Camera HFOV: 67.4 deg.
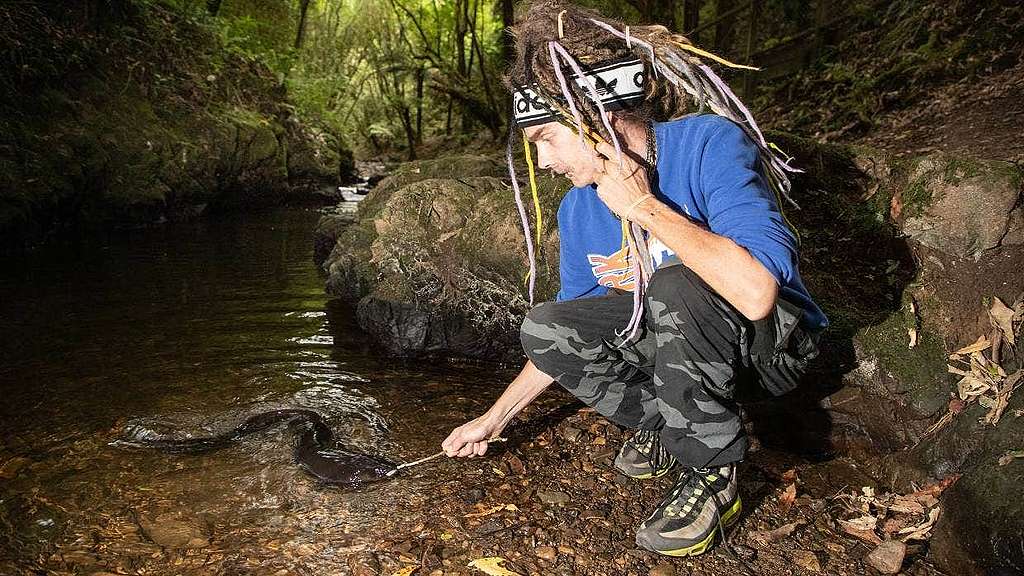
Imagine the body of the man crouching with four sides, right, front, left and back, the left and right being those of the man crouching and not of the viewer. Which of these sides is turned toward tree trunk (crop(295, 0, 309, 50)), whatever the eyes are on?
right

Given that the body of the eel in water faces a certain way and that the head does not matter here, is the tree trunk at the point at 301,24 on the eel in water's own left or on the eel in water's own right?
on the eel in water's own left

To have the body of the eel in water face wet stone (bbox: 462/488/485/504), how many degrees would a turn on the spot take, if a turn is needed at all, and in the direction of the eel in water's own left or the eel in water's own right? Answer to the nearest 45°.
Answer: approximately 45° to the eel in water's own right

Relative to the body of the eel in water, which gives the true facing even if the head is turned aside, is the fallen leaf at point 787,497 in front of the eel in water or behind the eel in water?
in front

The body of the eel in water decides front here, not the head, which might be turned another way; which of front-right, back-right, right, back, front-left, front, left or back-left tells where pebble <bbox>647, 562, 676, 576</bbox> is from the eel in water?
front-right

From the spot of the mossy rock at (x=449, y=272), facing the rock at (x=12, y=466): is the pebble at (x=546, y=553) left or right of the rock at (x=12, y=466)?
left

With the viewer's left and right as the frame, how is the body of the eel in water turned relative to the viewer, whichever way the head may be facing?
facing to the right of the viewer

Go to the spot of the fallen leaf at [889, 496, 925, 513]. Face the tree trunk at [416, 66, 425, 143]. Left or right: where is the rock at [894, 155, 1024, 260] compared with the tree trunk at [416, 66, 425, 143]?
right

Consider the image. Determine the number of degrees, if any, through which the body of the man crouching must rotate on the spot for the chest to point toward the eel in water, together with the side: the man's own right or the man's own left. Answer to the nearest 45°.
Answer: approximately 45° to the man's own right

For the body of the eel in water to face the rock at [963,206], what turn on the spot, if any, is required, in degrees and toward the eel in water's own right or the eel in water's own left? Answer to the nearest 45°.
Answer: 0° — it already faces it

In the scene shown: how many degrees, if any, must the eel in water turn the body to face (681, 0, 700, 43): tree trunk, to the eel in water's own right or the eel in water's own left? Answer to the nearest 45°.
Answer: approximately 45° to the eel in water's own left

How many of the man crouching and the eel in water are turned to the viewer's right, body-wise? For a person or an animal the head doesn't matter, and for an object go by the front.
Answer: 1

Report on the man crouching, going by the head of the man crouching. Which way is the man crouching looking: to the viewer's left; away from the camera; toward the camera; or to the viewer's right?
to the viewer's left

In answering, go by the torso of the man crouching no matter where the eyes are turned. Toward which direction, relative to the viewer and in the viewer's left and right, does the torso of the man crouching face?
facing the viewer and to the left of the viewer
